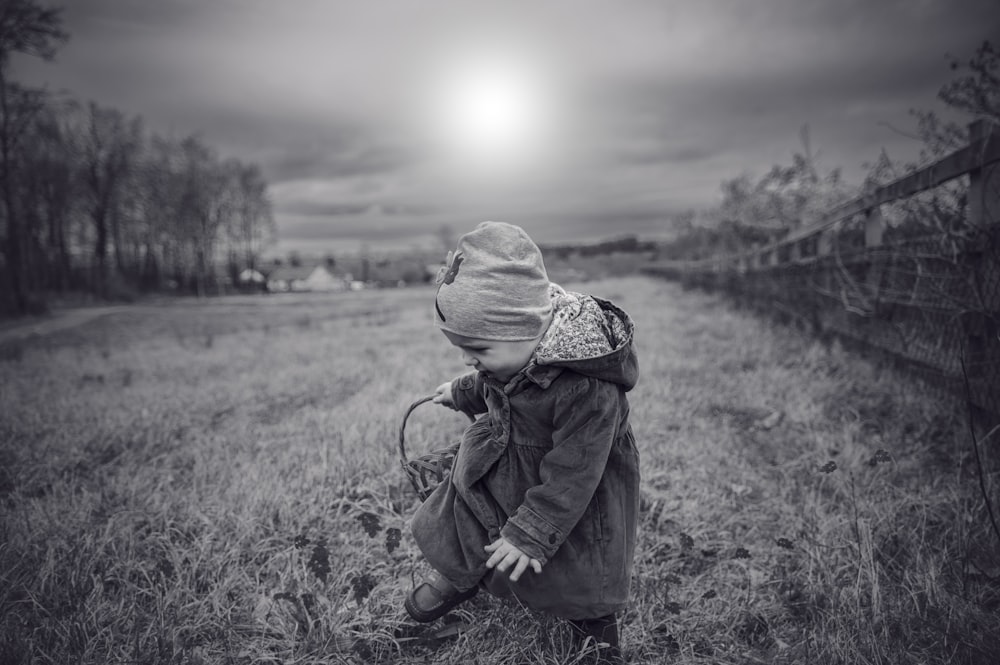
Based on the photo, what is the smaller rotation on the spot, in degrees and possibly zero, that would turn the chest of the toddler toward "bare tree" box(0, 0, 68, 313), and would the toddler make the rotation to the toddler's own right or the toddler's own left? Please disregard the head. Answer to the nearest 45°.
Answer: approximately 90° to the toddler's own right

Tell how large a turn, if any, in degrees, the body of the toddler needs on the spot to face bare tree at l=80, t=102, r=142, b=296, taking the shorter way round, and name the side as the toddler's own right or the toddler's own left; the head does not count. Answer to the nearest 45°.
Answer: approximately 90° to the toddler's own right

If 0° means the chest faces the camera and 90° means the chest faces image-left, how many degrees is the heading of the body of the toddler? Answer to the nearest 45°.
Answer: approximately 45°

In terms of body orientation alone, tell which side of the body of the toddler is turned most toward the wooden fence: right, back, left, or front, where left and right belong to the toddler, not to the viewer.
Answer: back
